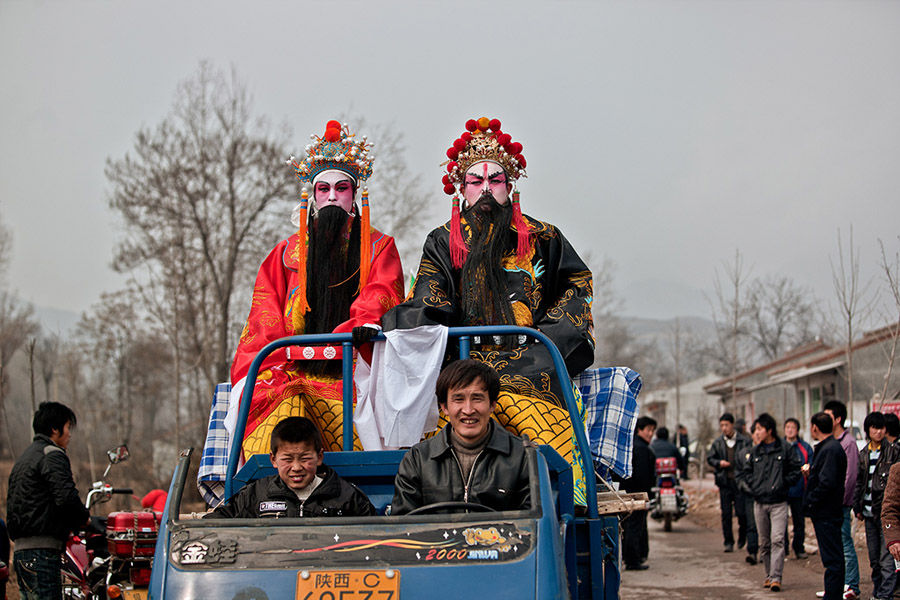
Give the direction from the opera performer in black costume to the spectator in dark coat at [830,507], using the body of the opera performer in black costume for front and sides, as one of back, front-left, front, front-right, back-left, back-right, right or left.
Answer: back-left

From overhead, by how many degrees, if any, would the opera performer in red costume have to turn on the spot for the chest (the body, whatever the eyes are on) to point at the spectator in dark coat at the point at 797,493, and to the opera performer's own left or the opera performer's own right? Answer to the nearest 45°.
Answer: approximately 135° to the opera performer's own left

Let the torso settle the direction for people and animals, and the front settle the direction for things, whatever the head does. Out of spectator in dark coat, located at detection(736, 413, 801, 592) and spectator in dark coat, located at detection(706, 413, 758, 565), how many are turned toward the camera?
2

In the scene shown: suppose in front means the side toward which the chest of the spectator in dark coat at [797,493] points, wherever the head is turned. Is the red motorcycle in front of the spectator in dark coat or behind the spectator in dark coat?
in front

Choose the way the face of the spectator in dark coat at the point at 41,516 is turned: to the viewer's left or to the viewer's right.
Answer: to the viewer's right

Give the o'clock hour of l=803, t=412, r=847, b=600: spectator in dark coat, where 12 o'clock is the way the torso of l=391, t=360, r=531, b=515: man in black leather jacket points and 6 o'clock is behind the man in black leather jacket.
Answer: The spectator in dark coat is roughly at 7 o'clock from the man in black leather jacket.

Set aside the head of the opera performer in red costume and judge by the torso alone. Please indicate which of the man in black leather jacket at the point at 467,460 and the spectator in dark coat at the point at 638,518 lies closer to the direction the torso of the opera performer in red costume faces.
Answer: the man in black leather jacket
